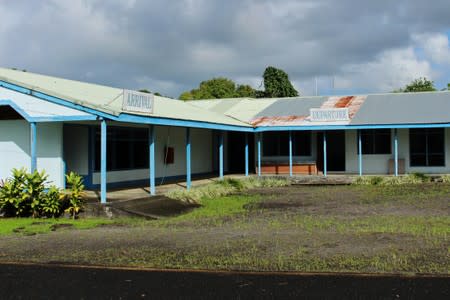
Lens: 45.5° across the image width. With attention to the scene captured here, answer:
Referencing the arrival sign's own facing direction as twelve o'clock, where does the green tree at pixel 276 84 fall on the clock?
The green tree is roughly at 8 o'clock from the arrival sign.

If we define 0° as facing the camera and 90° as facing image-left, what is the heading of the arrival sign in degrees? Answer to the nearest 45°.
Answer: approximately 315°

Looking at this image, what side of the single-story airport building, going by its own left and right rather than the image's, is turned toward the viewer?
front

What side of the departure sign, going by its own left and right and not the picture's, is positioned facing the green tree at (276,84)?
back

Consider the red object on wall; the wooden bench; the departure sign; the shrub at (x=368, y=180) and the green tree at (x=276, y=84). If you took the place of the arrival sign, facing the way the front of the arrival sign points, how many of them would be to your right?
0

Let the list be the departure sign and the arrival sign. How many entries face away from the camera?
0

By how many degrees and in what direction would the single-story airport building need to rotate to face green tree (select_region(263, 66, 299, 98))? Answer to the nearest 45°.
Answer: approximately 180°

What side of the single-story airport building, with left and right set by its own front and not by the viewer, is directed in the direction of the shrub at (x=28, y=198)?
right

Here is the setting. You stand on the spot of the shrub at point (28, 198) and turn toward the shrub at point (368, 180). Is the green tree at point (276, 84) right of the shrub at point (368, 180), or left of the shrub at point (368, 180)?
left

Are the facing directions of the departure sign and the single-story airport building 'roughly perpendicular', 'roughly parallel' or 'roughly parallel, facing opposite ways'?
roughly parallel

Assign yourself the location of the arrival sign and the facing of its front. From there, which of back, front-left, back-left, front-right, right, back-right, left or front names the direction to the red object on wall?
back-left

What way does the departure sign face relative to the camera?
toward the camera

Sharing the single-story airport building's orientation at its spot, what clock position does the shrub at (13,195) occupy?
The shrub is roughly at 1 o'clock from the single-story airport building.

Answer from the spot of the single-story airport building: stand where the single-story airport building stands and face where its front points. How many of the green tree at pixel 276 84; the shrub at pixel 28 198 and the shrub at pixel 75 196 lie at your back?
1

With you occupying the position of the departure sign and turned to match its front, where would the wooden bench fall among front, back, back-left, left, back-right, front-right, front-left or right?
back-right
